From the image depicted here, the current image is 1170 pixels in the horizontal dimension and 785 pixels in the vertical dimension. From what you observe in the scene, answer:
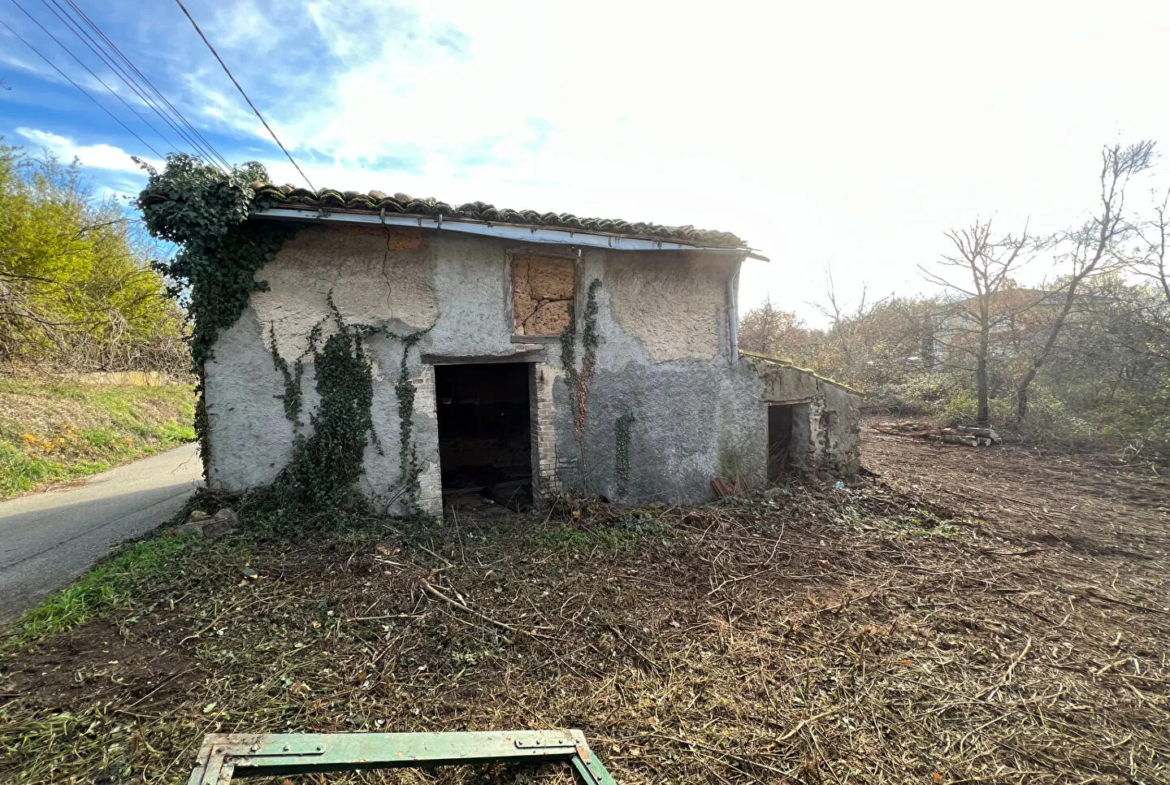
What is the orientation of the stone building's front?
toward the camera

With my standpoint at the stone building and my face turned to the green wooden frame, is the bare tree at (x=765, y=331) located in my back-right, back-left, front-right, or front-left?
back-left

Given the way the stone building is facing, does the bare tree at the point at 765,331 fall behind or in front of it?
behind

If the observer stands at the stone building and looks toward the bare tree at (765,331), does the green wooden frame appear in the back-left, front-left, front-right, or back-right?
back-right

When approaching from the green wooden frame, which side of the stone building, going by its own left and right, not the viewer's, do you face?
front

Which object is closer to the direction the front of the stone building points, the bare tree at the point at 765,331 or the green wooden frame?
the green wooden frame
